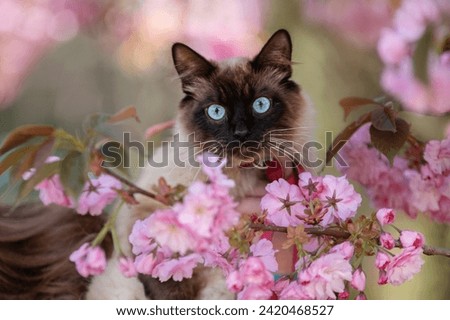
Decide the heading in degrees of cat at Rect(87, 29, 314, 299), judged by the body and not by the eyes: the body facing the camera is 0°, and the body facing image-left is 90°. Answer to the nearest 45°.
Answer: approximately 315°
